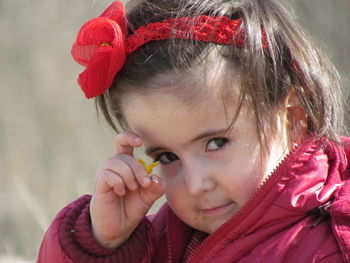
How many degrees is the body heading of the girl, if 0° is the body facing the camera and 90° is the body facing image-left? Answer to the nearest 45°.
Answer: approximately 45°

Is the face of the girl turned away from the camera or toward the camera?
toward the camera
